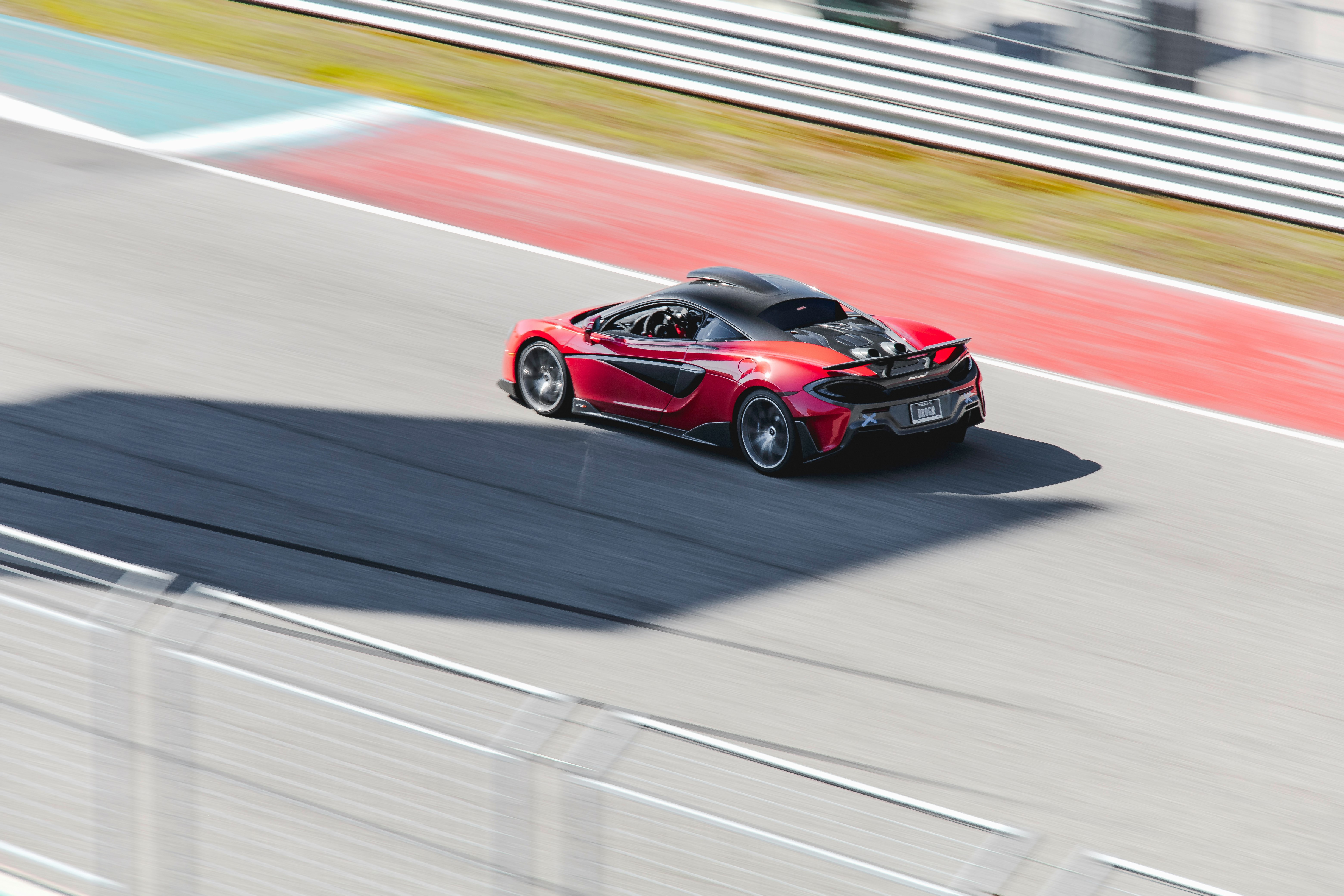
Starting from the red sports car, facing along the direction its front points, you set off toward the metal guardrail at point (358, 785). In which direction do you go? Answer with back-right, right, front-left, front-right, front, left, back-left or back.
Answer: back-left

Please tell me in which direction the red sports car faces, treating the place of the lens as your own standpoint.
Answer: facing away from the viewer and to the left of the viewer

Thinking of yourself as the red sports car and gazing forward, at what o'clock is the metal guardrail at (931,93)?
The metal guardrail is roughly at 2 o'clock from the red sports car.

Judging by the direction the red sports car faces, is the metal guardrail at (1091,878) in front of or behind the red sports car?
behind
